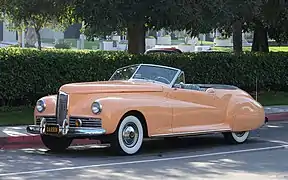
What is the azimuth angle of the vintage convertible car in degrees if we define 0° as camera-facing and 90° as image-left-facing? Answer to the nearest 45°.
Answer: approximately 45°
